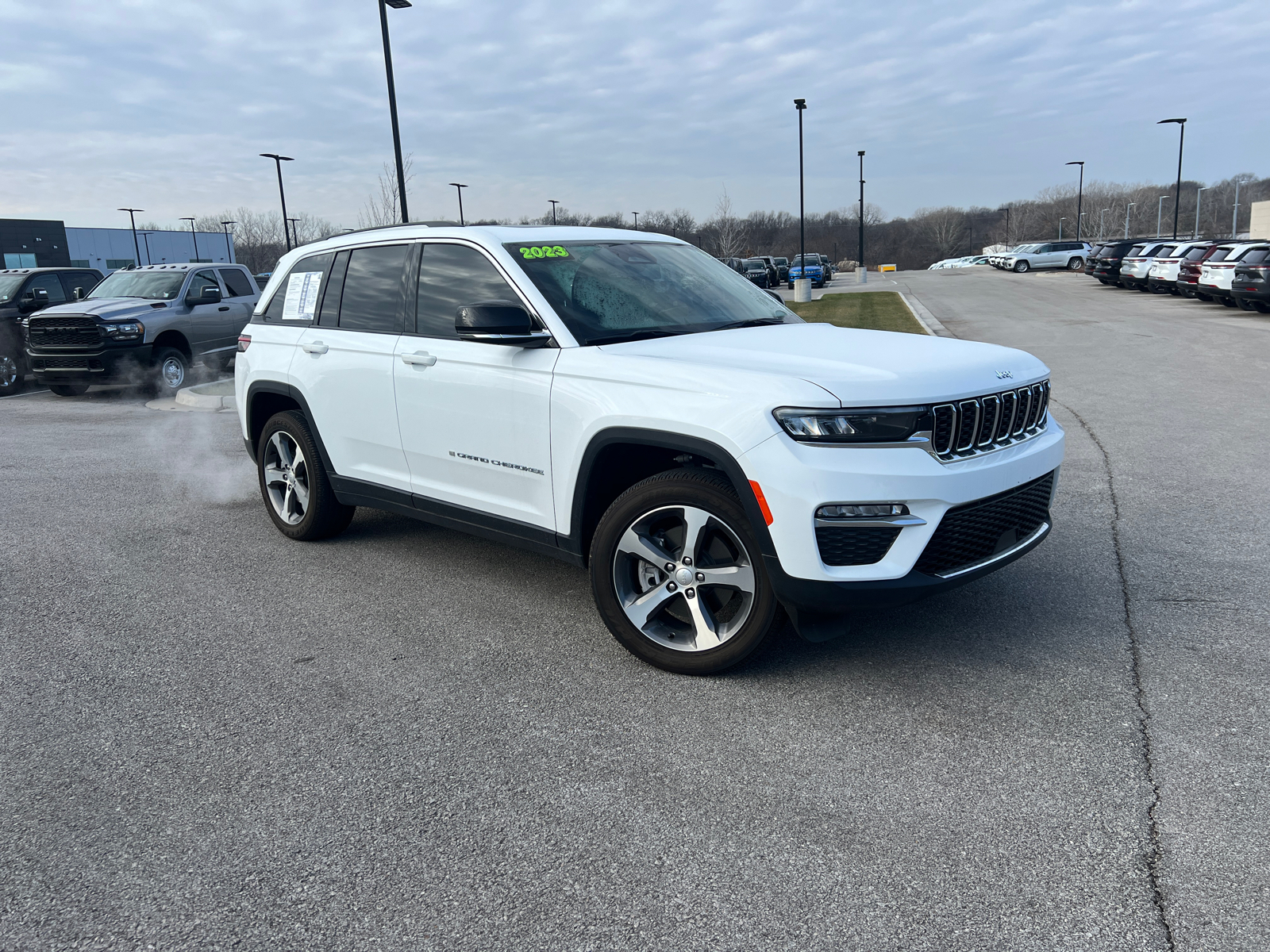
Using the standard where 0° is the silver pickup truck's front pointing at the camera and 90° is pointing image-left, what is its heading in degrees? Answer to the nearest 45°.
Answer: approximately 45°

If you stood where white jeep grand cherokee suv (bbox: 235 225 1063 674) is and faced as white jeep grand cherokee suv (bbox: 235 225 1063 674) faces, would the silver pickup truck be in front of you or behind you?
behind

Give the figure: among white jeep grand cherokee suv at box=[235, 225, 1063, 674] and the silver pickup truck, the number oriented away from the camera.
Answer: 0

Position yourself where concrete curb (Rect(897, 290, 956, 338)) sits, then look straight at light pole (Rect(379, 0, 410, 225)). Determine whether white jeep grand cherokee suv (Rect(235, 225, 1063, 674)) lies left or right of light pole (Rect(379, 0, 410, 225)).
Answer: left

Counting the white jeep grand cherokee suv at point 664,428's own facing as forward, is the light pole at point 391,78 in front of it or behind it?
behind

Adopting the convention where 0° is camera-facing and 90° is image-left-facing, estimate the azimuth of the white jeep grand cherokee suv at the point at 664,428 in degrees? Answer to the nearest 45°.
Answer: approximately 315°

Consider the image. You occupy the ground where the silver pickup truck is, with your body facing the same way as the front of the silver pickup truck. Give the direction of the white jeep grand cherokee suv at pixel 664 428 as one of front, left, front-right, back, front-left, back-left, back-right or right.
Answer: front-left

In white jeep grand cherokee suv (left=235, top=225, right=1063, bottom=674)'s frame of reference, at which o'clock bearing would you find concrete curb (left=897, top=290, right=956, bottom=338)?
The concrete curb is roughly at 8 o'clock from the white jeep grand cherokee suv.

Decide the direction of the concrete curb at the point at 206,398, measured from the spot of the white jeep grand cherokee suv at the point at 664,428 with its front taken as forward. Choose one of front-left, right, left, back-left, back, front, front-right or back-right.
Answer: back
